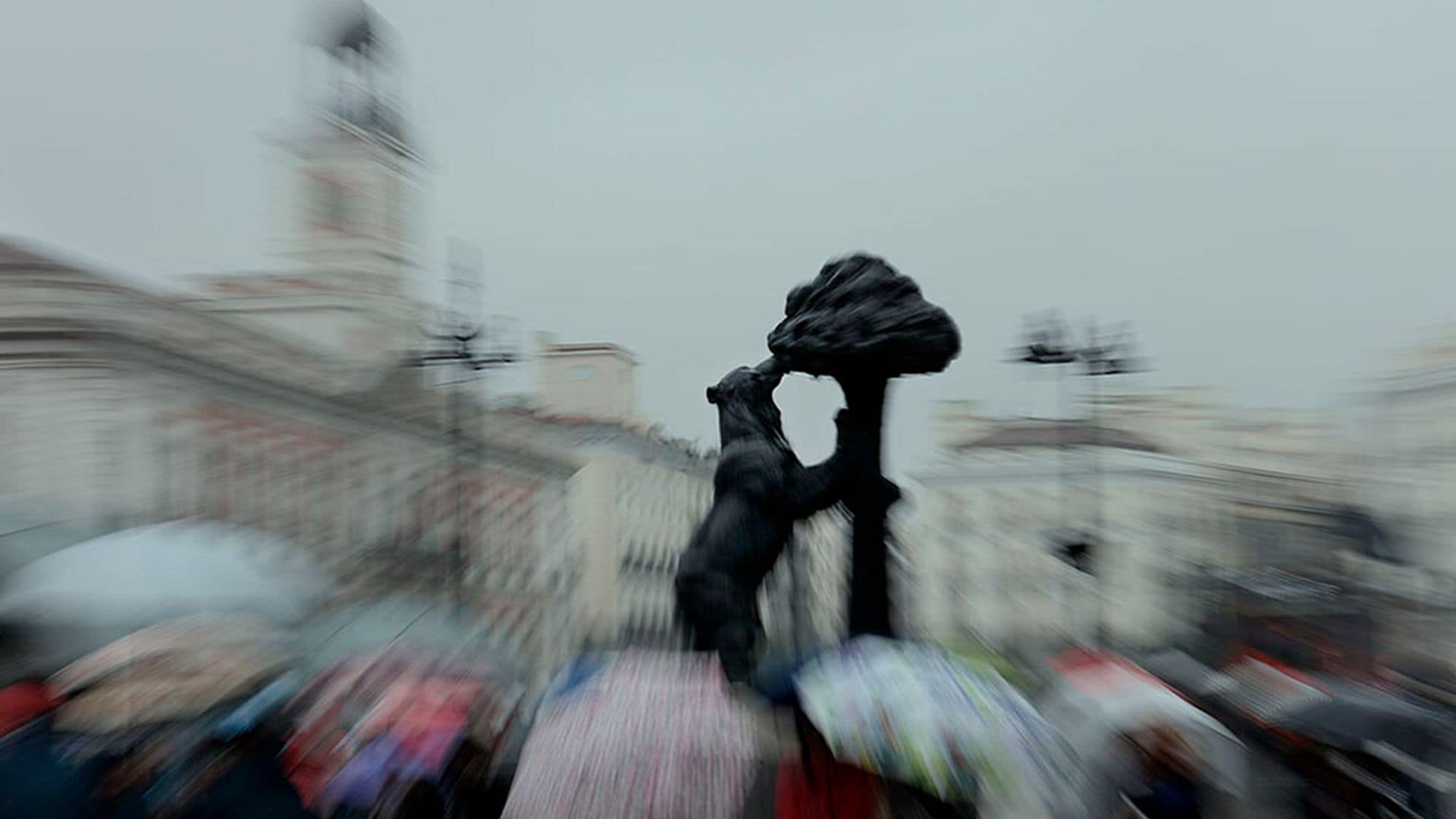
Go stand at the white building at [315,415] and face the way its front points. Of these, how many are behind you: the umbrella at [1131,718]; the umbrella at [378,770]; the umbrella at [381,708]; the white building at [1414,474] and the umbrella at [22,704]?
0

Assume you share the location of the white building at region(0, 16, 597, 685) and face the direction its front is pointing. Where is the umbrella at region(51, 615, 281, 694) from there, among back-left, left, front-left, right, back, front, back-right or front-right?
front-right

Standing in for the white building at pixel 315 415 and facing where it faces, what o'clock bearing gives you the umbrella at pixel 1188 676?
The umbrella is roughly at 1 o'clock from the white building.

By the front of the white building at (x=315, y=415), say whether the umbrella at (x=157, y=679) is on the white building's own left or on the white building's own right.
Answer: on the white building's own right

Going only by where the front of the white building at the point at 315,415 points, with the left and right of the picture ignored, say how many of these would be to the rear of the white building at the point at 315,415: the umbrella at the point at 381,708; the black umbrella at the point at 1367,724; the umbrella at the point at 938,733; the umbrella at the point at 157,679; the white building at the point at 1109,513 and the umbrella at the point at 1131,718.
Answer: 0

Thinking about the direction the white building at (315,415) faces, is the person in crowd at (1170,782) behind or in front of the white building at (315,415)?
in front

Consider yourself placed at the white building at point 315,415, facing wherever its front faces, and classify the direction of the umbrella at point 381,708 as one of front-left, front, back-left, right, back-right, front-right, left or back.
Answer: front-right

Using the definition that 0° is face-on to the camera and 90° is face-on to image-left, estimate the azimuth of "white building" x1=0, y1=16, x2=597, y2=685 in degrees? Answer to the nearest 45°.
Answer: approximately 315°

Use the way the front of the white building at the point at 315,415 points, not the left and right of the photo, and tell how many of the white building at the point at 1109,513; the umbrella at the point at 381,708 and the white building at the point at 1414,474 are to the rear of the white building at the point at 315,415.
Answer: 0

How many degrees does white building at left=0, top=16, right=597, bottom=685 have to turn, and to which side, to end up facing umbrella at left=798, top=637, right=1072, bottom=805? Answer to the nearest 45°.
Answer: approximately 45° to its right

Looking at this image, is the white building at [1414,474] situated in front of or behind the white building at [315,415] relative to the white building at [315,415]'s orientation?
in front

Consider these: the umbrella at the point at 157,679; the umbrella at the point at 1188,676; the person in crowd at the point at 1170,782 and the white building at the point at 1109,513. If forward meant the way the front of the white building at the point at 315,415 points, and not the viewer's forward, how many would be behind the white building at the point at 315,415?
0
